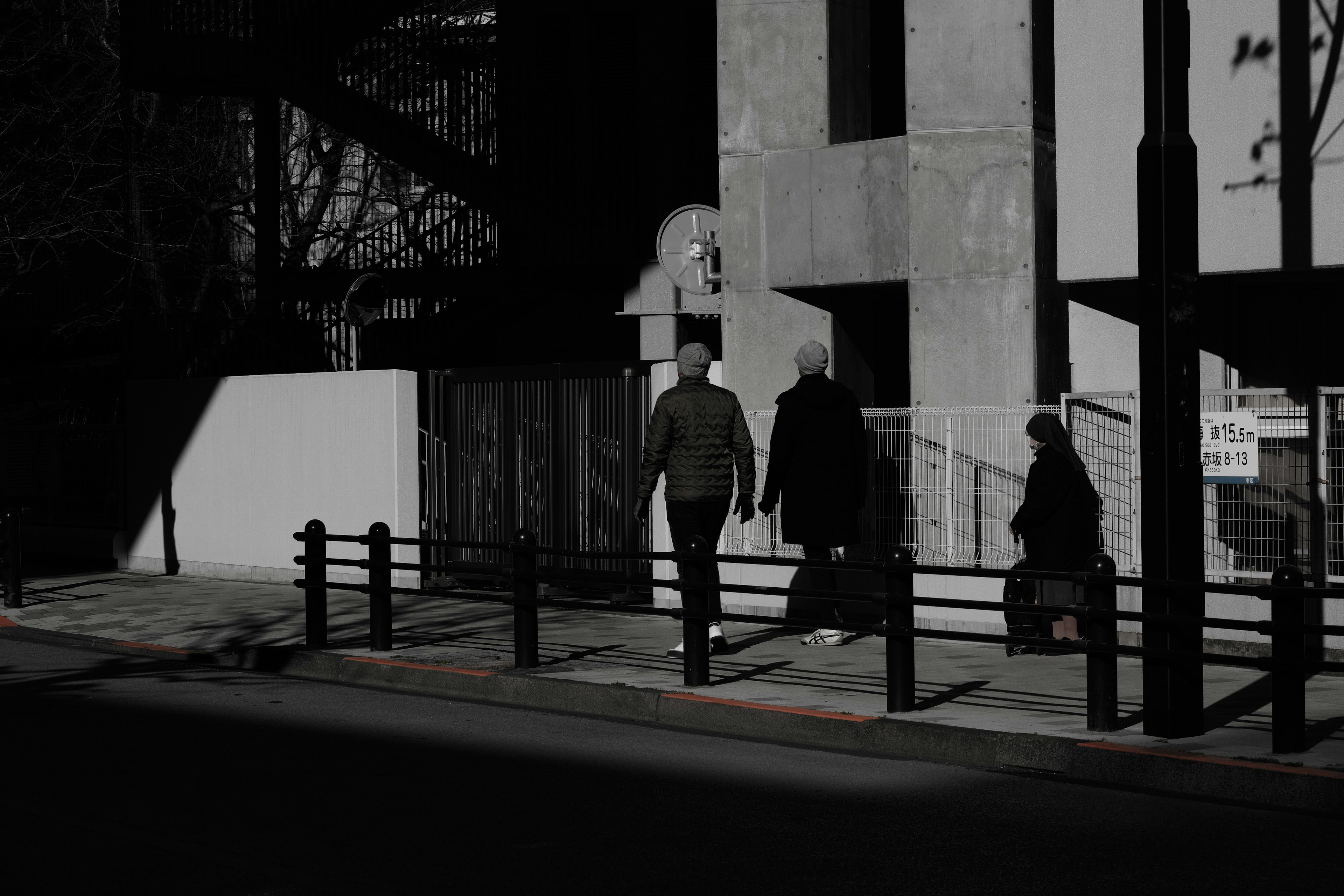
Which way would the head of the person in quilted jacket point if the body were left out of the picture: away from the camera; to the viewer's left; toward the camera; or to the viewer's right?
away from the camera

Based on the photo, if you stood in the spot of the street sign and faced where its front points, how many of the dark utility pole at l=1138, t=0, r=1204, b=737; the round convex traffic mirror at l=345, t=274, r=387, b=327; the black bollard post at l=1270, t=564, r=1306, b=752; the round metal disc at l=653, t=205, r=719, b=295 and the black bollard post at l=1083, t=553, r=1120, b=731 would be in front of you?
3

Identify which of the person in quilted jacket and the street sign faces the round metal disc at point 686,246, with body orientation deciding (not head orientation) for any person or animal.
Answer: the person in quilted jacket

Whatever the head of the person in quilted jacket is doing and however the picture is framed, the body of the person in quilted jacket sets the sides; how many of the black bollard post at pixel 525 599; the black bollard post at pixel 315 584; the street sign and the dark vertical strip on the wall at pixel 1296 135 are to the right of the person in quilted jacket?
2

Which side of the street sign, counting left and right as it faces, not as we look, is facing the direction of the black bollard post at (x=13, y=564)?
right

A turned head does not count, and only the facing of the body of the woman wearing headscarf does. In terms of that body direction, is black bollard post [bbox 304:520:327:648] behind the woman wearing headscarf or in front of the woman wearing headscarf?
in front

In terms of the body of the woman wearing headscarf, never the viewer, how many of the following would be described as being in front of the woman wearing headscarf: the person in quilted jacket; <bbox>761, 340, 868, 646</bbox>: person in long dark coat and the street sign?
2

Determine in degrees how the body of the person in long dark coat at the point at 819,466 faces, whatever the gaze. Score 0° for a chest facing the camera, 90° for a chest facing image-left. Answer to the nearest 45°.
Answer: approximately 135°

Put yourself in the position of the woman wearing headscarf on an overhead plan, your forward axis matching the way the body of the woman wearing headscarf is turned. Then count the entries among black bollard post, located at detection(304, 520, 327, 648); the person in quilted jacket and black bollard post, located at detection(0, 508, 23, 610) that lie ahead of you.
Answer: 3

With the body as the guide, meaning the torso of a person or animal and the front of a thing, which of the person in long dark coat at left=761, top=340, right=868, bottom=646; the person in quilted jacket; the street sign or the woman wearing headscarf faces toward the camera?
the street sign

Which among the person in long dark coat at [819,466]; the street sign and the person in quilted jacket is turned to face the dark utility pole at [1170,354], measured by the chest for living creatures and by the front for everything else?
the street sign

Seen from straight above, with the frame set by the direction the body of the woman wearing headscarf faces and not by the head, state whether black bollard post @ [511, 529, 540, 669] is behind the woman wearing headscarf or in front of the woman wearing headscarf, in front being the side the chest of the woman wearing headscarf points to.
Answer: in front

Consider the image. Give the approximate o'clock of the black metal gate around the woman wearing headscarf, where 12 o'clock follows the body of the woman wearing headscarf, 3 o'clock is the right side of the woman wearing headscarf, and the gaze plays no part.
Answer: The black metal gate is roughly at 1 o'clock from the woman wearing headscarf.

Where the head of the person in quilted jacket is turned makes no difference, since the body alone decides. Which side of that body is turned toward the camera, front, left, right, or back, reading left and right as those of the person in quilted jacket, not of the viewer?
back

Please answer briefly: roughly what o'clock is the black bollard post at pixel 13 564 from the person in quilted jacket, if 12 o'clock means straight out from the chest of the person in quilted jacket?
The black bollard post is roughly at 10 o'clock from the person in quilted jacket.

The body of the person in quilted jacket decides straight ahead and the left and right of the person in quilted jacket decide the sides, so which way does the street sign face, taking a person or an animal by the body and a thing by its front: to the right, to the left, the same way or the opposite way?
the opposite way

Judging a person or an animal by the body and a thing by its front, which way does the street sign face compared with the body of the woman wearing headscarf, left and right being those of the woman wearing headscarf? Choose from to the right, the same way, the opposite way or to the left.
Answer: to the left

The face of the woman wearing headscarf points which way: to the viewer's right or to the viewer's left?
to the viewer's left

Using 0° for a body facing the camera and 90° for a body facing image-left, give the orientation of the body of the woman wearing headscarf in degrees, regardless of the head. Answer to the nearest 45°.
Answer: approximately 90°

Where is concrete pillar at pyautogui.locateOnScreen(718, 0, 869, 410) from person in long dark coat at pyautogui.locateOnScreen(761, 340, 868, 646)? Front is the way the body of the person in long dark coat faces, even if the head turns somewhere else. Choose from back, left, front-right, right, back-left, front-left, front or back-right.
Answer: front-right
